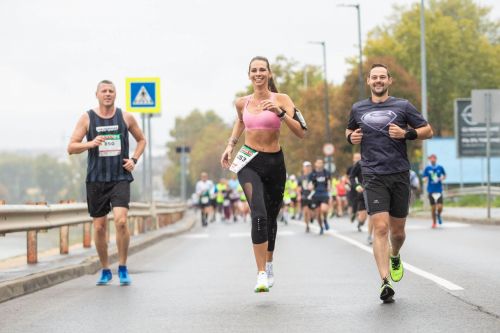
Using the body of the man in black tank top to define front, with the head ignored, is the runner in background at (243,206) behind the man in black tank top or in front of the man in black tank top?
behind

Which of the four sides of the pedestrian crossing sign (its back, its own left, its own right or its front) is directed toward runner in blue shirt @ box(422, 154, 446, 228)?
left

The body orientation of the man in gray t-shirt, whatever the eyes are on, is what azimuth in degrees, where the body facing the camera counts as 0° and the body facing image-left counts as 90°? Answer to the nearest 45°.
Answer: approximately 0°

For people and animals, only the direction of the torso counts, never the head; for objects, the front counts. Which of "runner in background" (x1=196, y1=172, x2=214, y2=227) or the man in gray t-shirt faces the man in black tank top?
the runner in background

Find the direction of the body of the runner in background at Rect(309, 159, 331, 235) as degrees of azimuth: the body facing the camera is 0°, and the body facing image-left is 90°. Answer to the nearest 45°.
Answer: approximately 0°

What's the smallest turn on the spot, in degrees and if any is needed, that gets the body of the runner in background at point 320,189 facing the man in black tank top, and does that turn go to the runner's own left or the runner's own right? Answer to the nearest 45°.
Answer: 0° — they already face them

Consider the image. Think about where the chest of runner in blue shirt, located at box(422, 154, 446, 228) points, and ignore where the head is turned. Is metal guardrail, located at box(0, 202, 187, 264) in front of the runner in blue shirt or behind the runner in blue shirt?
in front

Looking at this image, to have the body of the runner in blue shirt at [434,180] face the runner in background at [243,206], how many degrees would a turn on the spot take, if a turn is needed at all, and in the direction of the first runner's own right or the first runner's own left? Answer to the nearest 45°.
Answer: approximately 135° to the first runner's own right

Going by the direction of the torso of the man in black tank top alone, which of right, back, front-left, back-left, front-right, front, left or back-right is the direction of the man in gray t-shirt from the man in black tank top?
front-left

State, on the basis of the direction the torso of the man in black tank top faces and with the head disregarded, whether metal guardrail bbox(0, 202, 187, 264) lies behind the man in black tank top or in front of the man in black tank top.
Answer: behind
